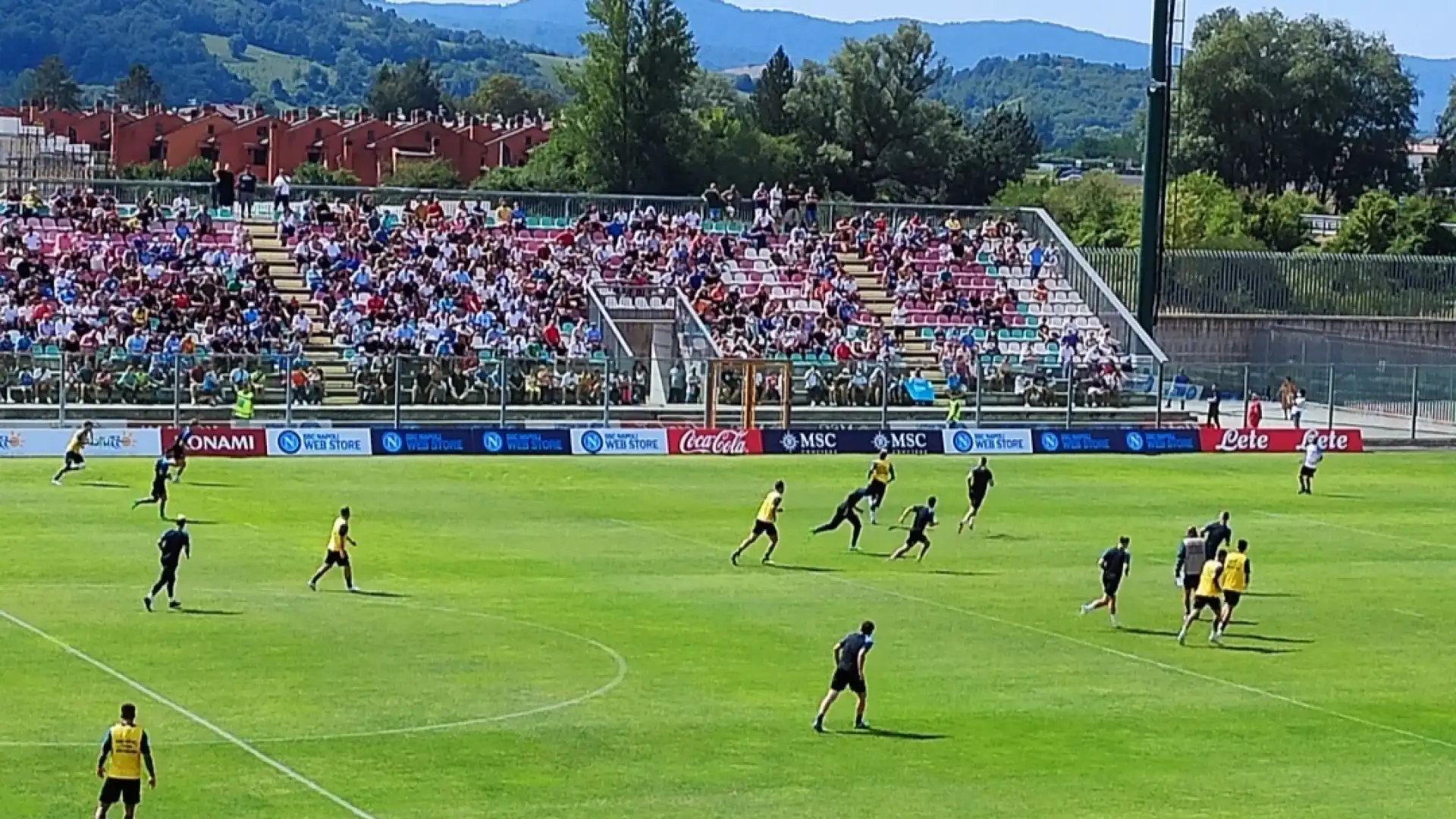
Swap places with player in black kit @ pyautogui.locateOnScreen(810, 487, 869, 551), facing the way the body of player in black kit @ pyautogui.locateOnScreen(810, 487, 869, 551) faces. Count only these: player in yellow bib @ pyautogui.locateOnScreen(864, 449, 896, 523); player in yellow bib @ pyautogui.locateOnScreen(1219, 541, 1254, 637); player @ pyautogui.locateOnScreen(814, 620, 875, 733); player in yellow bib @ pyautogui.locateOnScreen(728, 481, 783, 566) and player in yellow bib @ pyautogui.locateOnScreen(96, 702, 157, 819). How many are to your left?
1

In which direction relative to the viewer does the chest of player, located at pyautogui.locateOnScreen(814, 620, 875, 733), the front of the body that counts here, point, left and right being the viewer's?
facing away from the viewer and to the right of the viewer

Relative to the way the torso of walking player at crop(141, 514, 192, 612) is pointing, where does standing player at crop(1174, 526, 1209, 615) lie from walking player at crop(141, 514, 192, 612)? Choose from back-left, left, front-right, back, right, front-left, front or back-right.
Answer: front-right

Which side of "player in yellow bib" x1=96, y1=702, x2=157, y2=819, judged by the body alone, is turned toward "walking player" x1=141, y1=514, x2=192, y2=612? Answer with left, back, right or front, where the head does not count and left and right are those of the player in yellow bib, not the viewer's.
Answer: front

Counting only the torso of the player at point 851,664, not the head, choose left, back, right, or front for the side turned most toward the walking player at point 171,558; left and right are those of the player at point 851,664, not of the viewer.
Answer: left

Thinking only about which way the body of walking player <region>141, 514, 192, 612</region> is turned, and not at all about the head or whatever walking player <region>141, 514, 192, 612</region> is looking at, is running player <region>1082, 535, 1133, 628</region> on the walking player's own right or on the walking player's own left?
on the walking player's own right

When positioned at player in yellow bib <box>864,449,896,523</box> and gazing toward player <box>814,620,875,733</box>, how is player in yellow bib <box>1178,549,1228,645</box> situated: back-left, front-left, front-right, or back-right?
front-left

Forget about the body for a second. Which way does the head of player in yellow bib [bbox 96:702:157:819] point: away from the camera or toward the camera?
away from the camera

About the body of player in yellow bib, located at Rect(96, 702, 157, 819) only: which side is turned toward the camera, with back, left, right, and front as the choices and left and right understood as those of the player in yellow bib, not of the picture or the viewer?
back

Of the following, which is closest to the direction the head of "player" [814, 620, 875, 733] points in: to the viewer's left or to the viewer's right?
to the viewer's right

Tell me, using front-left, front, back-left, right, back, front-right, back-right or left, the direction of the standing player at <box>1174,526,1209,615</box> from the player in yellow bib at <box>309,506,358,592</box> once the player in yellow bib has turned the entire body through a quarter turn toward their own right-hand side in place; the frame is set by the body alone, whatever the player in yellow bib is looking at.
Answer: left

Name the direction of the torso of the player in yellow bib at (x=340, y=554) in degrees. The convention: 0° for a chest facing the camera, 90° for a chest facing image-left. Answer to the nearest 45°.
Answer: approximately 270°

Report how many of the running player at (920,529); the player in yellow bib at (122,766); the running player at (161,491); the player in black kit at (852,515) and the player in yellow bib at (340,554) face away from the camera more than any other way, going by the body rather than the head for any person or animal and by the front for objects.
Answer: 1

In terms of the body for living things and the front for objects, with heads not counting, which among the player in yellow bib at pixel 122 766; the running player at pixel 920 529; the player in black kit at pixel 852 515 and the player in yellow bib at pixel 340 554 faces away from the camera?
the player in yellow bib at pixel 122 766
